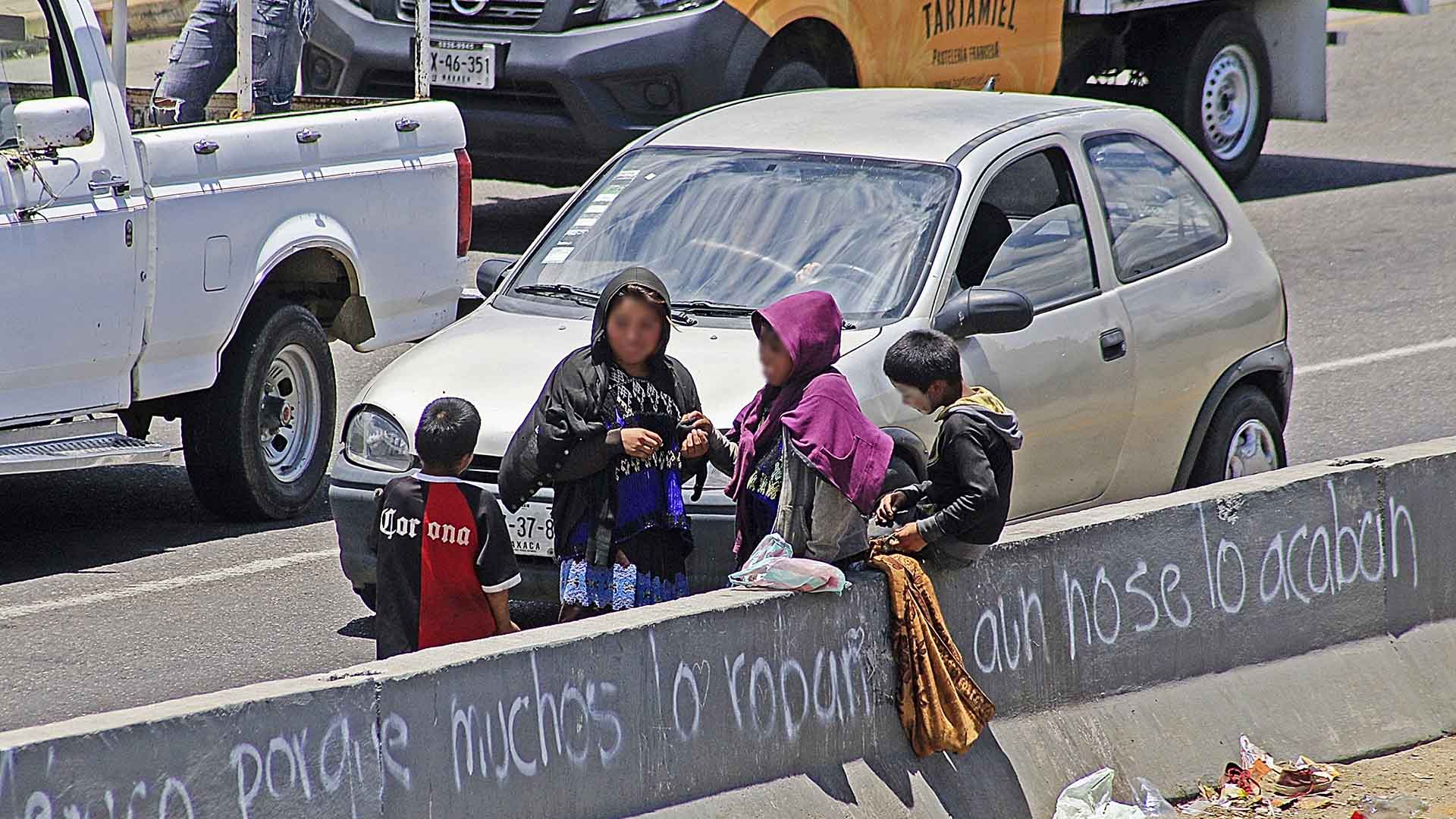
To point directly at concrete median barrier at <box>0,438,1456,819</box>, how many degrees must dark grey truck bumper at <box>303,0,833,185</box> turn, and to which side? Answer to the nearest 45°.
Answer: approximately 45° to its left

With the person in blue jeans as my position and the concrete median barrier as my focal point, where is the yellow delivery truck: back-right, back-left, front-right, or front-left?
back-left

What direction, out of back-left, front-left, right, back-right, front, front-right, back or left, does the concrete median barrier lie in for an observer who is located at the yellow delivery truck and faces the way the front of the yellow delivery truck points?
front-left

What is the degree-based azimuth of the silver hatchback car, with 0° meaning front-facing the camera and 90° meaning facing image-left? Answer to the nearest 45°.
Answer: approximately 45°

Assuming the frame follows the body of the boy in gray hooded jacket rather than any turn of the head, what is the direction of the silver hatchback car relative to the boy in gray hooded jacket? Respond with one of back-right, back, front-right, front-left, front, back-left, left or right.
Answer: right

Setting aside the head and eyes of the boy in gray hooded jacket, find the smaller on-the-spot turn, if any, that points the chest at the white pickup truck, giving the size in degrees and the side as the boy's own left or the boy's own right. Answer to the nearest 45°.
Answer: approximately 45° to the boy's own right

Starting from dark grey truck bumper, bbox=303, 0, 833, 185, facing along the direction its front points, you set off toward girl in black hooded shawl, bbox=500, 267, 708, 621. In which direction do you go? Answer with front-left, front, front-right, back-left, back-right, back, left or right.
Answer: front-left

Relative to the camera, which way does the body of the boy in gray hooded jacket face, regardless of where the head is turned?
to the viewer's left

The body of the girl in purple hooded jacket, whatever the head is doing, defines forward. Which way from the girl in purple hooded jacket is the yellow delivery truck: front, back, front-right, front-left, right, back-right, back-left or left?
back-right

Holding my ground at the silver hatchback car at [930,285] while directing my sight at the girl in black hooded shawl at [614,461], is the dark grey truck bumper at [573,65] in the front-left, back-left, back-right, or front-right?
back-right
